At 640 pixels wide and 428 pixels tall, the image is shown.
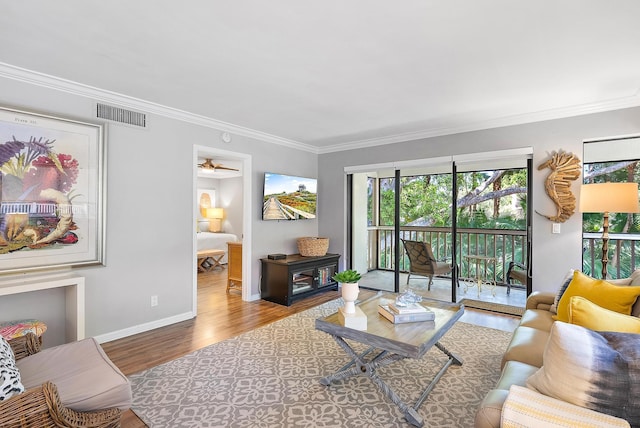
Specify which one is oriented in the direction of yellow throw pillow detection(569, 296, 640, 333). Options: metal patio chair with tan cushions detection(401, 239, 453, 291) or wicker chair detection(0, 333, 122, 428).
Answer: wicker chair detection(0, 333, 122, 428)

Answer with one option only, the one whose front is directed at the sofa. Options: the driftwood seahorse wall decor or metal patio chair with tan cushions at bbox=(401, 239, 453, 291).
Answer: the driftwood seahorse wall decor

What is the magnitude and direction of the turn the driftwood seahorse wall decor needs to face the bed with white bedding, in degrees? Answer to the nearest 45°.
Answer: approximately 90° to its right

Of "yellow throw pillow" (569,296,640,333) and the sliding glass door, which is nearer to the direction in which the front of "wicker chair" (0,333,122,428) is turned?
the yellow throw pillow

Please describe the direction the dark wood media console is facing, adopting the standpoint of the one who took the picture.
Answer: facing the viewer and to the right of the viewer

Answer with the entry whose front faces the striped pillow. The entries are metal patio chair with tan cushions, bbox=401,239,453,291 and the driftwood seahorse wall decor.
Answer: the driftwood seahorse wall decor

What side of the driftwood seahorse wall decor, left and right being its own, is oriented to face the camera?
front

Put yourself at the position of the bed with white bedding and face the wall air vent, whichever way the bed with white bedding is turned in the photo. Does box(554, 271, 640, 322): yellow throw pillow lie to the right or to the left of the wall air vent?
left
